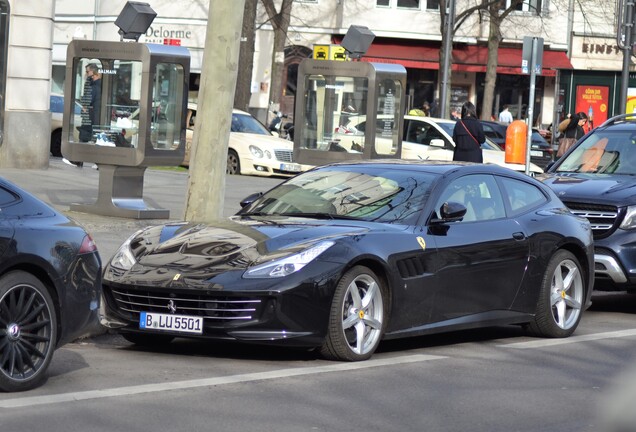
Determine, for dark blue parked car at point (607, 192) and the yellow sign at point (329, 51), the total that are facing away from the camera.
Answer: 0

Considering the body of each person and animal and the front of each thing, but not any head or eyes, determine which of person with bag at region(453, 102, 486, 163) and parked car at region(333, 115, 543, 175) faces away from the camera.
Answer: the person with bag

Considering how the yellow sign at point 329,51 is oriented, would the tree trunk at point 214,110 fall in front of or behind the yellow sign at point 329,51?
in front

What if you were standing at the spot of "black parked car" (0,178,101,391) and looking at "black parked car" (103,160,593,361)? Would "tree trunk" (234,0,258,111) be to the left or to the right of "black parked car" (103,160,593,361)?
left

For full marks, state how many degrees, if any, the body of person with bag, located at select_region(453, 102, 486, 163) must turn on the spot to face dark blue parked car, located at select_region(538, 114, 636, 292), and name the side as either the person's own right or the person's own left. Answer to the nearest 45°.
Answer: approximately 180°

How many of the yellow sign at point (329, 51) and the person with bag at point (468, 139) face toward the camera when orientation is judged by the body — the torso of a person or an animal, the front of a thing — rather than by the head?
1

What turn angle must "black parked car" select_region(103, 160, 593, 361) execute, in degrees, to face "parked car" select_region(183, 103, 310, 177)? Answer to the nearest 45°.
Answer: approximately 135° to its right

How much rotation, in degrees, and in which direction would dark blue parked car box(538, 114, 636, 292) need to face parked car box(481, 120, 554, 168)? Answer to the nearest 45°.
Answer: approximately 135° to its right

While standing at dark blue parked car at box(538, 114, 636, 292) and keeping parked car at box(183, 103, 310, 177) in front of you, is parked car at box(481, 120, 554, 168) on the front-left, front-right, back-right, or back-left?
front-right

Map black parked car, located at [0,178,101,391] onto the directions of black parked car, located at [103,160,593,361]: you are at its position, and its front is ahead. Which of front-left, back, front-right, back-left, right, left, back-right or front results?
front

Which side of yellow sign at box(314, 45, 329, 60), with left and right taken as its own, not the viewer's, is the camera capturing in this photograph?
front

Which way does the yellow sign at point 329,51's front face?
toward the camera

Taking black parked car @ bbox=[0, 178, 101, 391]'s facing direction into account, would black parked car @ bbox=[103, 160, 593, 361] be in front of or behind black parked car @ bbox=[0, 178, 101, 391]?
behind

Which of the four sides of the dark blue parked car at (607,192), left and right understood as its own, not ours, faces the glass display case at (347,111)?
right
